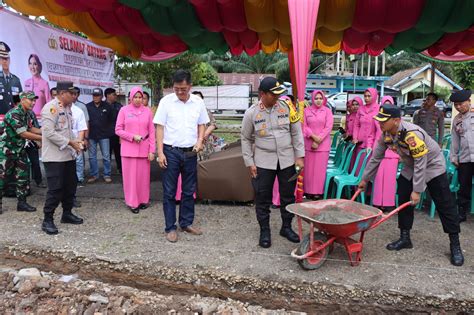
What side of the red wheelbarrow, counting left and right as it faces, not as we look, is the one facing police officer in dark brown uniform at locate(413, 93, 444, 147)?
back

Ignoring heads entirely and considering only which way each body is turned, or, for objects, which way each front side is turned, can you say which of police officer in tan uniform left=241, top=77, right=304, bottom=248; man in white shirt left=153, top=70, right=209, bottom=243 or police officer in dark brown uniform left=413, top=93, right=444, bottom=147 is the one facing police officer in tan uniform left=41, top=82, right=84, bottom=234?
police officer in dark brown uniform left=413, top=93, right=444, bottom=147

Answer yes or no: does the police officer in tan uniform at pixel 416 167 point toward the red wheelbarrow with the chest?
yes

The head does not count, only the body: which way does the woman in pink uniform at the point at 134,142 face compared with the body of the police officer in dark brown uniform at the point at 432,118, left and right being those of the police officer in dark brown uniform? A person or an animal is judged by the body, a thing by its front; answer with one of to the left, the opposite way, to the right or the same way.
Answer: to the left

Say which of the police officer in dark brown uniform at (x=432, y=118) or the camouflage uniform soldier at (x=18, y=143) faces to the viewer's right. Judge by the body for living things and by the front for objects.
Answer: the camouflage uniform soldier

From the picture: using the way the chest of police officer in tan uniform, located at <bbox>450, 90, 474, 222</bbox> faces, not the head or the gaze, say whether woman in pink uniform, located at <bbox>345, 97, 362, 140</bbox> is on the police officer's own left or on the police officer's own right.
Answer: on the police officer's own right

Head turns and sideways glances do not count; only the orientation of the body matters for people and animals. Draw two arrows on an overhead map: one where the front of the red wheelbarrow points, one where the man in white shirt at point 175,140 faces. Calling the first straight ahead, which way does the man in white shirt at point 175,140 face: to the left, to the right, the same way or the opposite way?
to the left

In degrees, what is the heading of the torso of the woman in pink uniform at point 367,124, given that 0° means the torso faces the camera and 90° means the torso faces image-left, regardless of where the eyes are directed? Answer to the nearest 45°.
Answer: approximately 45°

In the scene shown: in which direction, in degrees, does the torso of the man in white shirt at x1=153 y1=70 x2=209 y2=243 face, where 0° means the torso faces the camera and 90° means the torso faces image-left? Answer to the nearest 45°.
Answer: approximately 0°
